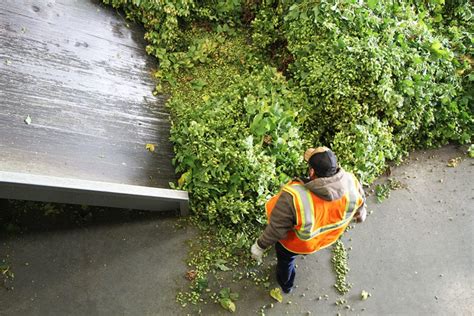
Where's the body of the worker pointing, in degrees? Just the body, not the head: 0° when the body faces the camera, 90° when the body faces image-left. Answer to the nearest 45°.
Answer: approximately 135°

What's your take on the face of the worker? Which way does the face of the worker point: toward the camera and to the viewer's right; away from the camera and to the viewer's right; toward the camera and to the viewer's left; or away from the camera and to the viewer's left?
away from the camera and to the viewer's left

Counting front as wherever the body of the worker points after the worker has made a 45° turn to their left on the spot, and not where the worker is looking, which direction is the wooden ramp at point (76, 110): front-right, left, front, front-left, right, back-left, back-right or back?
front
